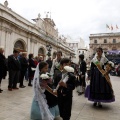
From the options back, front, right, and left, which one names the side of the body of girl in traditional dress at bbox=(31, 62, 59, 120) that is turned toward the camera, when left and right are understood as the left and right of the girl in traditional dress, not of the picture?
right

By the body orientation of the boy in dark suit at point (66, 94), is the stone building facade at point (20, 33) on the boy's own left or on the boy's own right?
on the boy's own right

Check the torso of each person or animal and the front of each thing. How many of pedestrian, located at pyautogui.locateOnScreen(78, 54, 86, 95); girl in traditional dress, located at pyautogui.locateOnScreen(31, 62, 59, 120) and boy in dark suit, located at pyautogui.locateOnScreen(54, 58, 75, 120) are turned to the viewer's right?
1

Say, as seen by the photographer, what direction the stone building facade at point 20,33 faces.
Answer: facing the viewer and to the right of the viewer

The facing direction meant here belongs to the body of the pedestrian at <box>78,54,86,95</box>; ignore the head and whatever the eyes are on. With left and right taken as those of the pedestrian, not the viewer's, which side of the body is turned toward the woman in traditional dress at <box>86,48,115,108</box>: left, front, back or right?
left

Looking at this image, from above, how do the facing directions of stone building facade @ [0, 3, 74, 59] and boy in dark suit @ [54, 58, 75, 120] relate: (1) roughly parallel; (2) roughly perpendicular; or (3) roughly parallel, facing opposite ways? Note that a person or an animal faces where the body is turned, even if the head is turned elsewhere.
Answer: roughly perpendicular

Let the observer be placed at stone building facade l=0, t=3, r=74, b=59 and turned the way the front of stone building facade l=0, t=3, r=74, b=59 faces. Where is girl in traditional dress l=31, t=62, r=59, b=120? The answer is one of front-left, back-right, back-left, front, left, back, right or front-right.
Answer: front-right

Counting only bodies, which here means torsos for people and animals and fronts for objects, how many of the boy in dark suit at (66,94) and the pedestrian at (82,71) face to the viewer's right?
0
